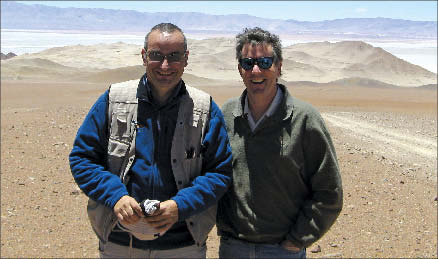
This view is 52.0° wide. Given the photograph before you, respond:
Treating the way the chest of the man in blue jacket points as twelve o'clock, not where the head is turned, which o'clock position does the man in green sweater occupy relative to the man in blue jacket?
The man in green sweater is roughly at 9 o'clock from the man in blue jacket.

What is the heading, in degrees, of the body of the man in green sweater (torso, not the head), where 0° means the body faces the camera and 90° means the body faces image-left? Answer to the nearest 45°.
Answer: approximately 45°

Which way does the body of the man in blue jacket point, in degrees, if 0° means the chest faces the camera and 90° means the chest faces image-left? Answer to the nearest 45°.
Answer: approximately 0°

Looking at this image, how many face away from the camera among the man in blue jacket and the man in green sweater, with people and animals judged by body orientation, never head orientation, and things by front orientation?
0

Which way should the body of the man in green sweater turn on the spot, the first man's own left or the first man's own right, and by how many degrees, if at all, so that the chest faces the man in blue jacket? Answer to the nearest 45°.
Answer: approximately 45° to the first man's own right
